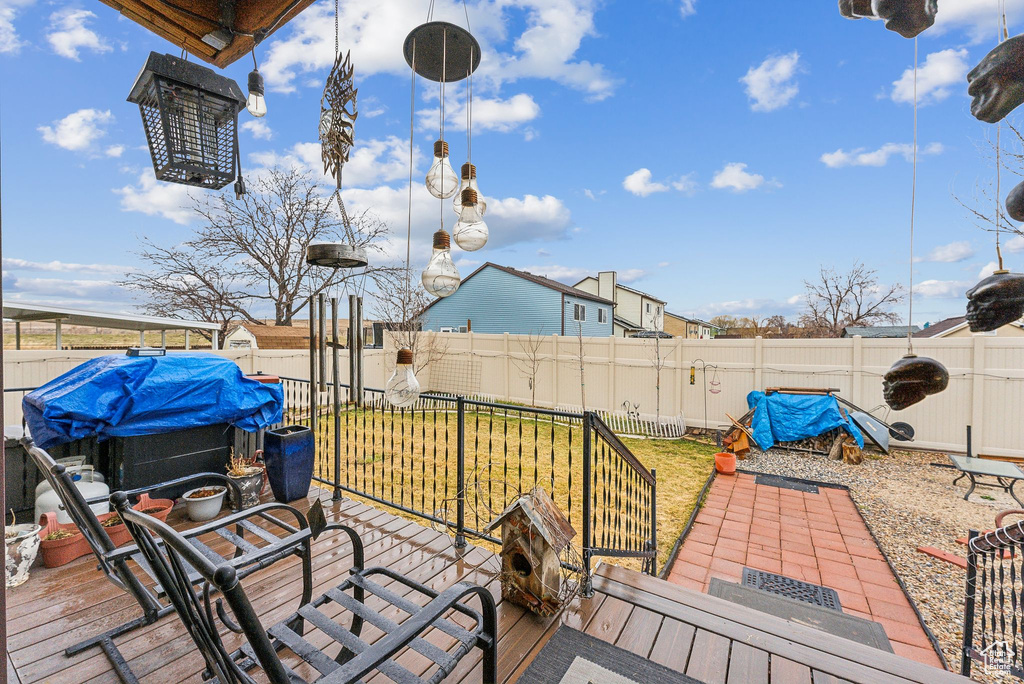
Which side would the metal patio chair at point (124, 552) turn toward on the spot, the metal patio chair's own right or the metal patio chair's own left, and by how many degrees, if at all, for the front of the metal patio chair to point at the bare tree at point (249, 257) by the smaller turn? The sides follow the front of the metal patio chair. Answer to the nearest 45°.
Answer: approximately 45° to the metal patio chair's own left

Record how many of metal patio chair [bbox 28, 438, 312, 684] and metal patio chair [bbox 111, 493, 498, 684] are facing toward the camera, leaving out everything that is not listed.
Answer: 0

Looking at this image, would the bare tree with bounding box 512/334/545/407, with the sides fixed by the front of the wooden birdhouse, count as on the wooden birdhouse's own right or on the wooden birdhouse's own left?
on the wooden birdhouse's own right

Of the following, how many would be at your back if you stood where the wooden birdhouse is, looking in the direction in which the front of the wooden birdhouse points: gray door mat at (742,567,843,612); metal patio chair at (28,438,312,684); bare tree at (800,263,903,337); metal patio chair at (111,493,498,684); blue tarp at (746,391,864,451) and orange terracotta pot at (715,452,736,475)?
4

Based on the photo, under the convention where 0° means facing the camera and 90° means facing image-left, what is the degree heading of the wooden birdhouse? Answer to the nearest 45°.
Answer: approximately 45°

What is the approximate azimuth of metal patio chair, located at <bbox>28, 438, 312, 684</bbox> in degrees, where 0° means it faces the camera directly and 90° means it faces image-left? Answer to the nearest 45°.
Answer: approximately 225°

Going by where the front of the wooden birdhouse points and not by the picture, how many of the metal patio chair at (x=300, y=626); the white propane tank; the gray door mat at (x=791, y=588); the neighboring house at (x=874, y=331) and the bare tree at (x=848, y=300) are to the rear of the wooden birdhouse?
3

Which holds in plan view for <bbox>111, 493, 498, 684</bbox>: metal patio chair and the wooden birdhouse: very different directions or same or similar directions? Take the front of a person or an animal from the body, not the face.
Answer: very different directions

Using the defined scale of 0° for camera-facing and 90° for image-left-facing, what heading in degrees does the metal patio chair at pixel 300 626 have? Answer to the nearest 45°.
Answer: approximately 225°
